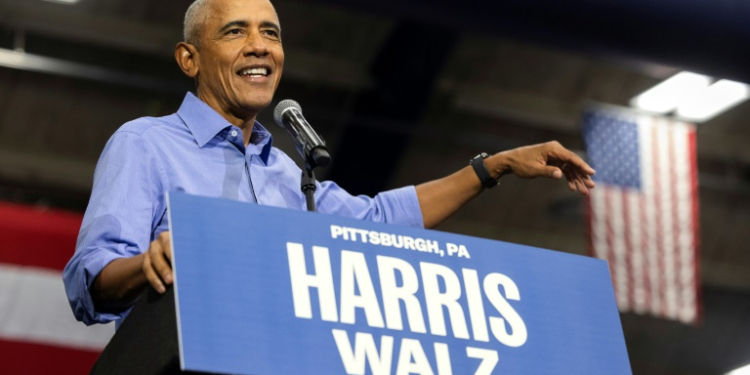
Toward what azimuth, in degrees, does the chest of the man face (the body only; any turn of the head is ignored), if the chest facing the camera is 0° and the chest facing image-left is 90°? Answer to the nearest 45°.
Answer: approximately 315°

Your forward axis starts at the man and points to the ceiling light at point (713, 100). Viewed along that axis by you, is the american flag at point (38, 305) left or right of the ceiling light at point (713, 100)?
left

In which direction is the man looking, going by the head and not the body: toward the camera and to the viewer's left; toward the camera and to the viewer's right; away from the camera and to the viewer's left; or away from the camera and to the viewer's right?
toward the camera and to the viewer's right

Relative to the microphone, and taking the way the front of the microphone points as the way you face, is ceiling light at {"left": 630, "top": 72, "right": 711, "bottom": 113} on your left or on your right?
on your right

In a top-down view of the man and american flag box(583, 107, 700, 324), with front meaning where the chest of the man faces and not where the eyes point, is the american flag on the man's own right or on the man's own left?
on the man's own left

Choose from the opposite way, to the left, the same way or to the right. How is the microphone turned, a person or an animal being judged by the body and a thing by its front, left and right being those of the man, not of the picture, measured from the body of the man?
the opposite way

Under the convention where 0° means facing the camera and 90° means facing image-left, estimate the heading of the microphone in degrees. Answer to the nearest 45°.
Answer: approximately 135°

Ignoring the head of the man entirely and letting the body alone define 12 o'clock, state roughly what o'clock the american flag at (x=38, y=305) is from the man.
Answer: The american flag is roughly at 7 o'clock from the man.
